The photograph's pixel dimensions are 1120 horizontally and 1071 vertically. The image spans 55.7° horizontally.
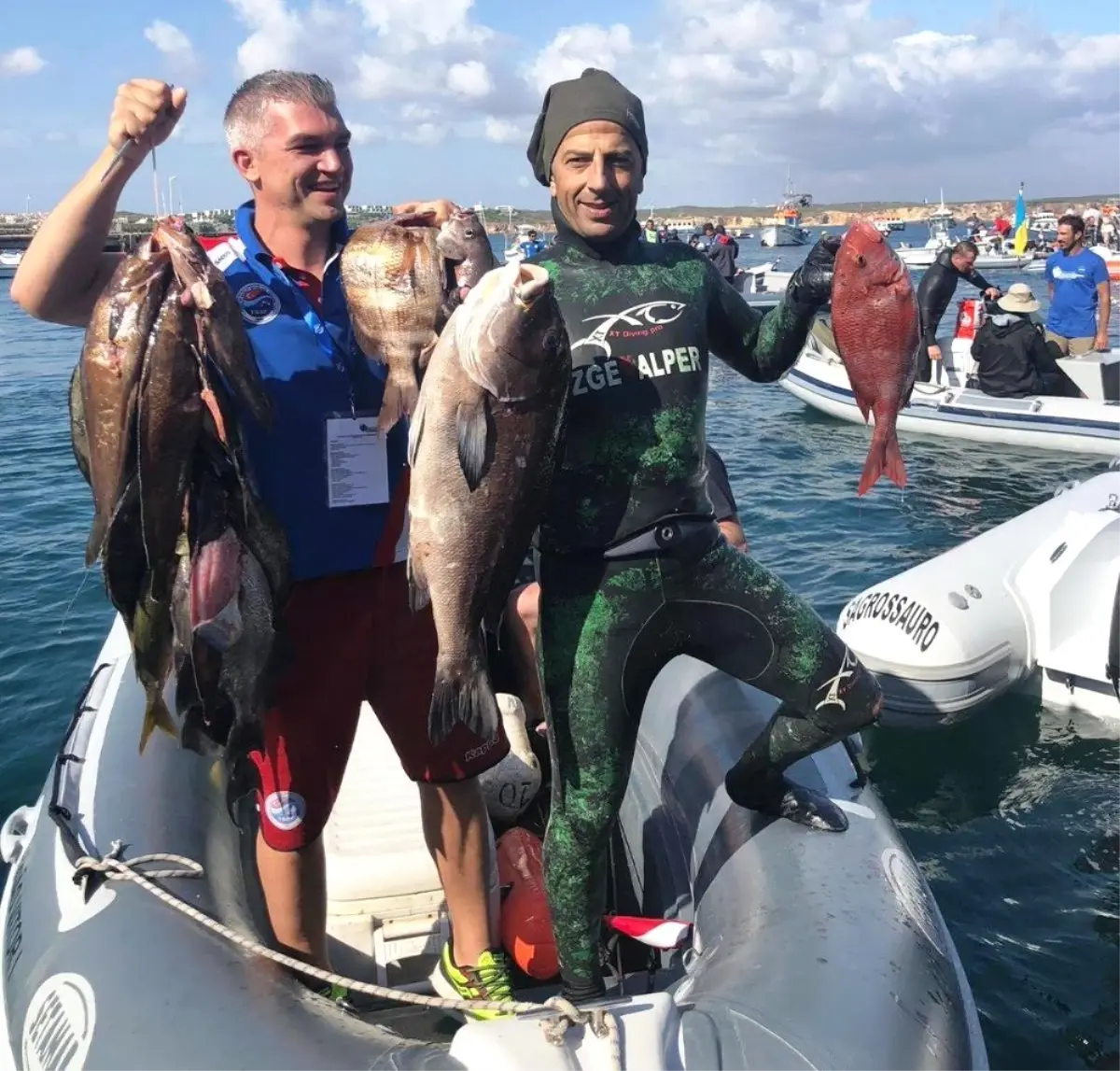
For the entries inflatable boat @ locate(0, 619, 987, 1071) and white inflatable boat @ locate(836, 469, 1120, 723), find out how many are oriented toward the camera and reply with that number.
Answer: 1

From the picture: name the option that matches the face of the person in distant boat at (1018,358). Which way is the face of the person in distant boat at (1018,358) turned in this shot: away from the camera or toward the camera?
away from the camera

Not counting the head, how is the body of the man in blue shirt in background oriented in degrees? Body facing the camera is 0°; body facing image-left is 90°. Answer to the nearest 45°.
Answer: approximately 45°

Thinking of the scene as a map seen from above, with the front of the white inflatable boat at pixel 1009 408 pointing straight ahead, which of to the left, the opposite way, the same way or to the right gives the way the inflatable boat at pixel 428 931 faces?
to the left

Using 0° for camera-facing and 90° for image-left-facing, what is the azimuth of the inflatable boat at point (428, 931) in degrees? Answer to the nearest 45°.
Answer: approximately 0°

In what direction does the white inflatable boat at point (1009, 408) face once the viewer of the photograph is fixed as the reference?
facing to the left of the viewer
